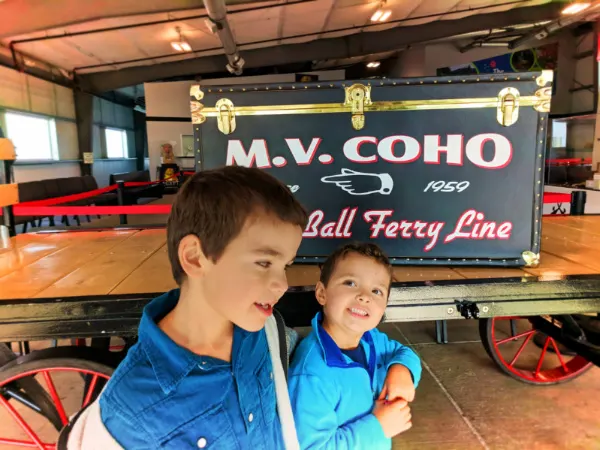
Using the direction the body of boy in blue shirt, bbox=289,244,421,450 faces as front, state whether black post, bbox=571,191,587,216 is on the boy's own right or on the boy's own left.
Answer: on the boy's own left

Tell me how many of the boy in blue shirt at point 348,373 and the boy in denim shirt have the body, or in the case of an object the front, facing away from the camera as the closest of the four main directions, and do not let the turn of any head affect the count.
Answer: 0

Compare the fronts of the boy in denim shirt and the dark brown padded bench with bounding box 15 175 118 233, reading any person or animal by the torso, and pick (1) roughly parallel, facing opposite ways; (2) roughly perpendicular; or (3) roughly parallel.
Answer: roughly parallel

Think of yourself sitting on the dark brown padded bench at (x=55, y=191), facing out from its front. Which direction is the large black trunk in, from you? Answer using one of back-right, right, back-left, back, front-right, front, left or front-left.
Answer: front-right

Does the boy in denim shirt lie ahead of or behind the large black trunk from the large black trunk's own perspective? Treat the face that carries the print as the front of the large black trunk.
ahead

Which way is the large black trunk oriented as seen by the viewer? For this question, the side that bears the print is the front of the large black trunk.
toward the camera

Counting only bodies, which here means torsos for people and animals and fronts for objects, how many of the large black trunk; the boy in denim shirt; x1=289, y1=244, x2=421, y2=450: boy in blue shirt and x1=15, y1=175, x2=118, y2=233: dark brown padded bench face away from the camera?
0

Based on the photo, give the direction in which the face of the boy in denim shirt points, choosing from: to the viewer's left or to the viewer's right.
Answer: to the viewer's right

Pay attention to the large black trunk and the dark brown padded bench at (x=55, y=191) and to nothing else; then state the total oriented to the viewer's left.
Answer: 0

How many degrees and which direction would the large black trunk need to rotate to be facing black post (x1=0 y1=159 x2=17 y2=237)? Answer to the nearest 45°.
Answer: approximately 90° to its right

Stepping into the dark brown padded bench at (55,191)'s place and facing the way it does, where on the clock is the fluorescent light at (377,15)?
The fluorescent light is roughly at 11 o'clock from the dark brown padded bench.

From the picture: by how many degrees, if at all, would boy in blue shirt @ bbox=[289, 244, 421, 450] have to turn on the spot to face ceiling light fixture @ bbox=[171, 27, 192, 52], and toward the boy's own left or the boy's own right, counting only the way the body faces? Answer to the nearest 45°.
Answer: approximately 180°

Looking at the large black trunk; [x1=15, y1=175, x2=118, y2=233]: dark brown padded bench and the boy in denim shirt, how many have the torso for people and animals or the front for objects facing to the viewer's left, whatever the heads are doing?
0

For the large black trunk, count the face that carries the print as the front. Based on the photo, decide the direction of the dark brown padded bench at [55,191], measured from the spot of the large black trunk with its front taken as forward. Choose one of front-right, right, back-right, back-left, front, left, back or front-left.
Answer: back-right

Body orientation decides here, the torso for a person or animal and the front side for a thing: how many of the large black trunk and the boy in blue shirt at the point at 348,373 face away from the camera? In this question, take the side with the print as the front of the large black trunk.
0

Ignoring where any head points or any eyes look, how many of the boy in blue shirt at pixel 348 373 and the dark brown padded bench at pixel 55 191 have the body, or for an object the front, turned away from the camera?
0
